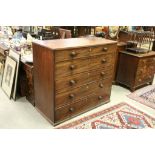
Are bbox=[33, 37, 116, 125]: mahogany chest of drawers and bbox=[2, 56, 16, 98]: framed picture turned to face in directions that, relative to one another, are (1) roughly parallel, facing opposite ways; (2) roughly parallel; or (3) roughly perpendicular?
roughly perpendicular

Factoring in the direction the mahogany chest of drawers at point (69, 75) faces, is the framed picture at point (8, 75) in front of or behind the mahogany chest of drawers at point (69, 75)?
behind

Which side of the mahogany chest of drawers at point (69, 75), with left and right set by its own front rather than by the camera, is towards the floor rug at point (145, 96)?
left

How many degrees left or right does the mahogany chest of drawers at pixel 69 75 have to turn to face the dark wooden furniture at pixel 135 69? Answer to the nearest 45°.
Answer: approximately 90° to its left

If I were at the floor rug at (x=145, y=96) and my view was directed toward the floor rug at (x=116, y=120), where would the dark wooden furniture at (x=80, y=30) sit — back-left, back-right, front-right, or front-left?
back-right

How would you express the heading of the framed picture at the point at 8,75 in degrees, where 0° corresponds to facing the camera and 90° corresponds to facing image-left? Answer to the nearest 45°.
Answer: approximately 45°

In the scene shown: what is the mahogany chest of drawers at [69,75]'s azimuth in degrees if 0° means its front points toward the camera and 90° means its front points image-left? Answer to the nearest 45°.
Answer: approximately 315°

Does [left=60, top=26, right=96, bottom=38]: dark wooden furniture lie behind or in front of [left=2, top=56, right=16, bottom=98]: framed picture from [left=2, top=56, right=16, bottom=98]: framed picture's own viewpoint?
behind

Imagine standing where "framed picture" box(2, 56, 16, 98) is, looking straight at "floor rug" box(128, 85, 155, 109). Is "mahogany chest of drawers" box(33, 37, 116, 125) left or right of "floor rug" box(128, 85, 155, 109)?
right
